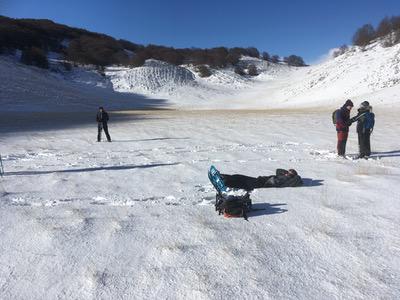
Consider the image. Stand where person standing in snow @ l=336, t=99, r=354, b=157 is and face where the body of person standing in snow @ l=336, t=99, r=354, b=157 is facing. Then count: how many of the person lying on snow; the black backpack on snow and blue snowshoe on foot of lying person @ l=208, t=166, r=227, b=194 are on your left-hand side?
0

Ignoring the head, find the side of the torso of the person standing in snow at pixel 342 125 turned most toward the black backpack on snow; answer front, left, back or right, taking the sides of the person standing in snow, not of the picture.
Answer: right

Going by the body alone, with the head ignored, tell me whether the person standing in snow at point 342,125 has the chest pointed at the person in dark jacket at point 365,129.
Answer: yes

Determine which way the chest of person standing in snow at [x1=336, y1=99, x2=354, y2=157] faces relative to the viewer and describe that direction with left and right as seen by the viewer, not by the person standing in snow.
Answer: facing to the right of the viewer

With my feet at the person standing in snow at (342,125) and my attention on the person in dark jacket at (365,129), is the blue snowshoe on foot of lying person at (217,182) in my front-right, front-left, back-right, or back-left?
back-right

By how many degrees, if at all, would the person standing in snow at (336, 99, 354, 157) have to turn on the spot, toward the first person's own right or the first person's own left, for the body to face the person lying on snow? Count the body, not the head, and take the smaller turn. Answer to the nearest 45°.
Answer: approximately 90° to the first person's own right

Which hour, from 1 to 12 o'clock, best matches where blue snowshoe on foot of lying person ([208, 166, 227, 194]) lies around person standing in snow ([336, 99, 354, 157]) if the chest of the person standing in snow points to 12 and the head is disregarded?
The blue snowshoe on foot of lying person is roughly at 4 o'clock from the person standing in snow.
